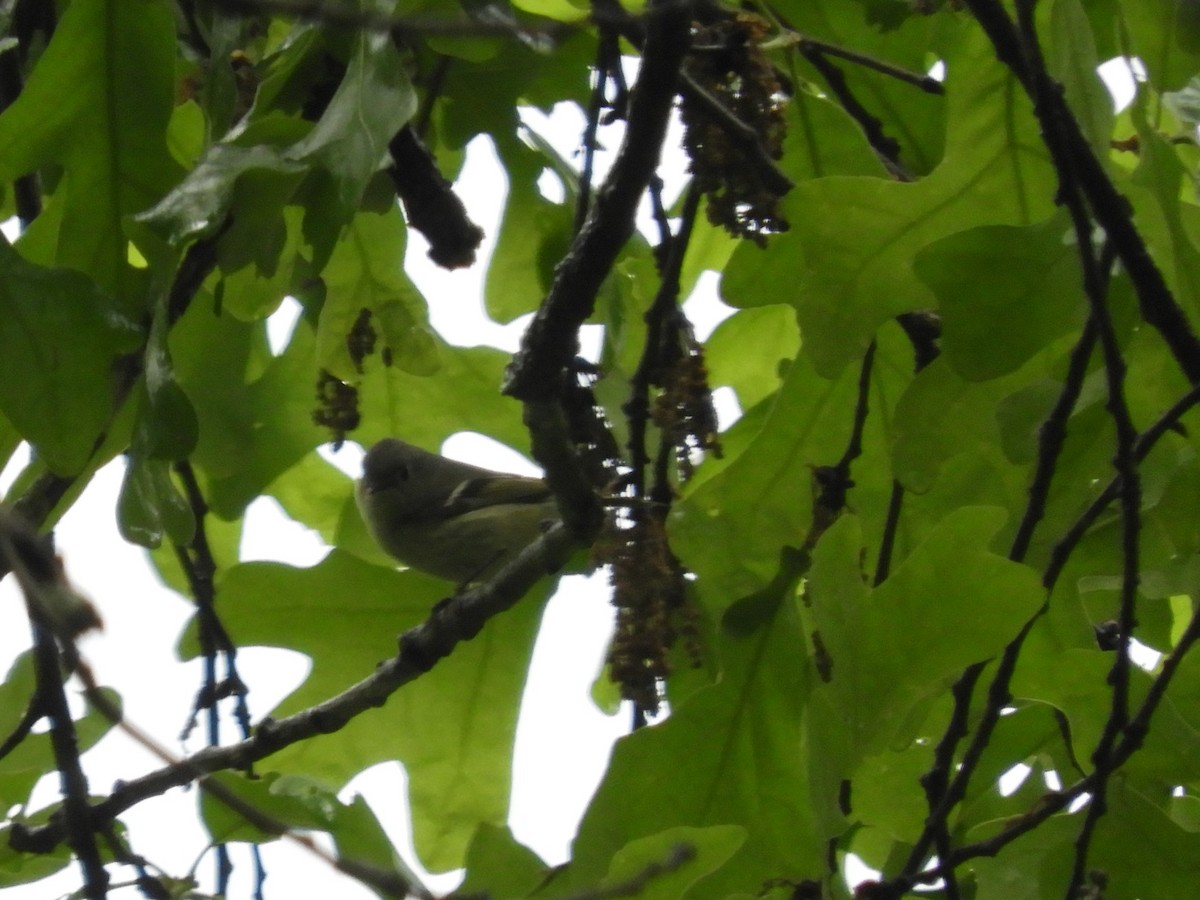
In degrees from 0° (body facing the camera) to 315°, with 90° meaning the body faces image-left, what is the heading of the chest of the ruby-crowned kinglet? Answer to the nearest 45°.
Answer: approximately 90°
